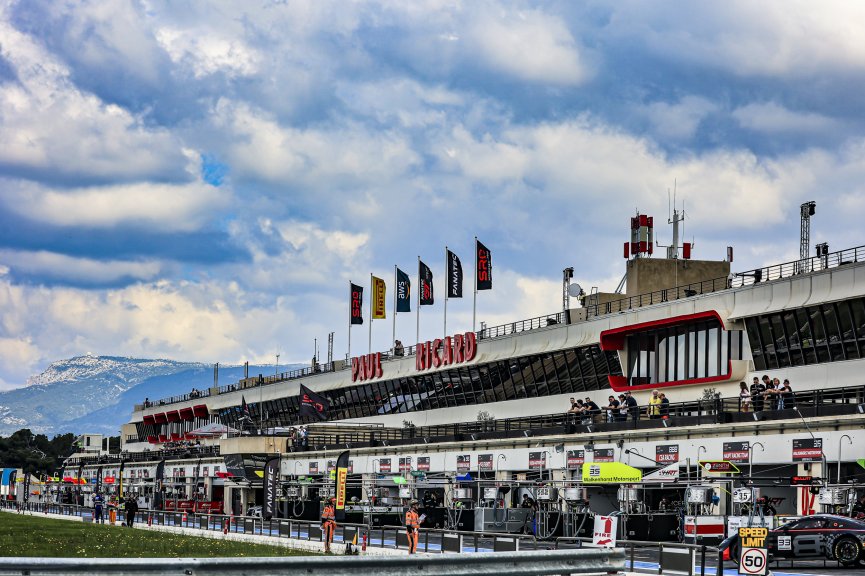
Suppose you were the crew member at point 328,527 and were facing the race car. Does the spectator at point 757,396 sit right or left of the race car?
left

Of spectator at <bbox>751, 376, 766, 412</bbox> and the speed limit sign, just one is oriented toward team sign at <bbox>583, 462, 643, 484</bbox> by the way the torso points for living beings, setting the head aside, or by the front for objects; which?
the spectator

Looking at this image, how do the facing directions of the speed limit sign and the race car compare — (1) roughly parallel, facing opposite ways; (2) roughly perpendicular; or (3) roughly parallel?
roughly perpendicular

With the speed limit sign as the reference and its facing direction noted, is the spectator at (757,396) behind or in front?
behind

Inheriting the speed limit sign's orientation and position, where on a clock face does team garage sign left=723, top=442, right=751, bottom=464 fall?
The team garage sign is roughly at 6 o'clock from the speed limit sign.

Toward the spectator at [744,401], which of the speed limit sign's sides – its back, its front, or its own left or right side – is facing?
back

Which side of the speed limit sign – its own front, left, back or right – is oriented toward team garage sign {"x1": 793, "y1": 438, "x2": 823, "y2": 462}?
back

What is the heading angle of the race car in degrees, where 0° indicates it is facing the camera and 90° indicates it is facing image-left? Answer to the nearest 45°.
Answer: approximately 90°

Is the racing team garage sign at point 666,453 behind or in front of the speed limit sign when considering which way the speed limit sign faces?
behind

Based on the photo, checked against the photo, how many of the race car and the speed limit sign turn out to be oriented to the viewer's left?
1
